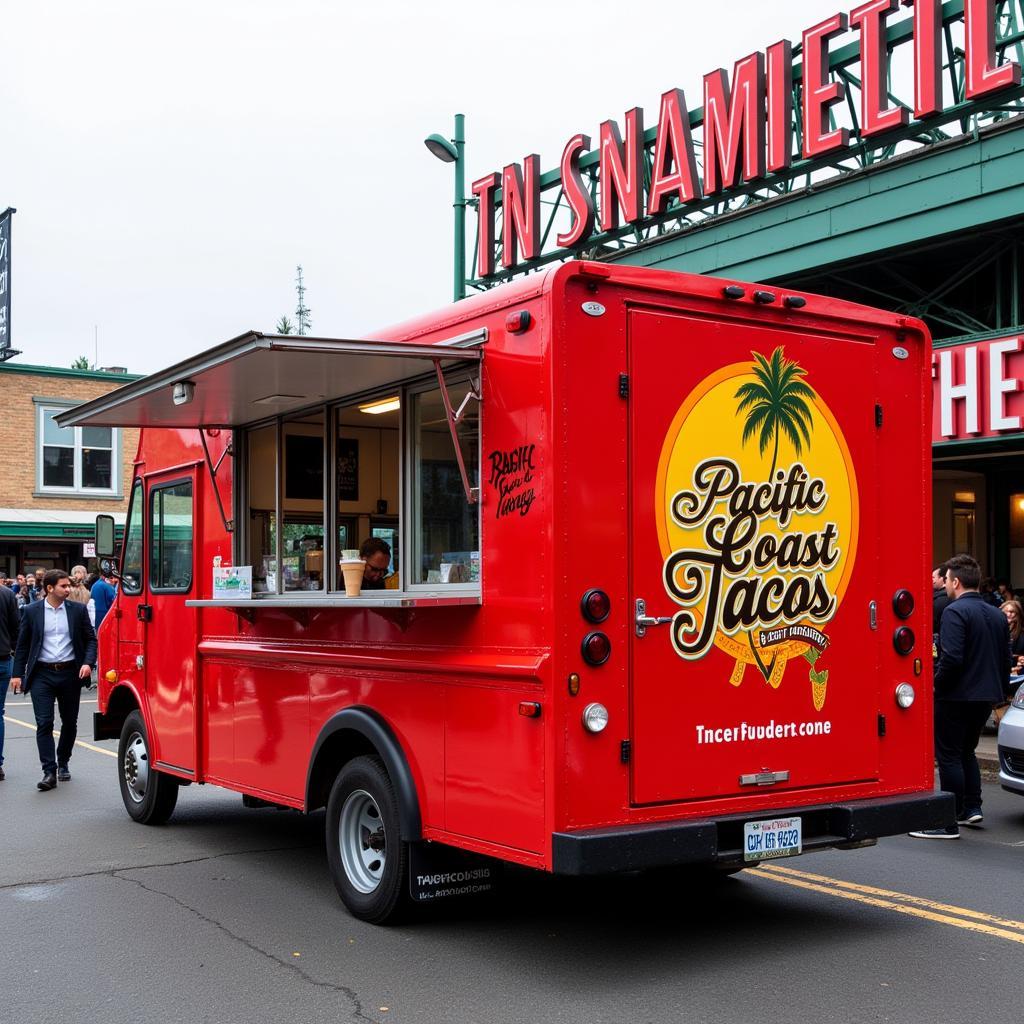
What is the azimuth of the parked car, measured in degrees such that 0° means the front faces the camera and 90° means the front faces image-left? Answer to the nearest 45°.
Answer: approximately 45°

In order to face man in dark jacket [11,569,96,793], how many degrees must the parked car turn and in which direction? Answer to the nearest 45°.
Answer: approximately 45° to its right

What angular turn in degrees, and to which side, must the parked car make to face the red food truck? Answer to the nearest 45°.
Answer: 0° — it already faces it

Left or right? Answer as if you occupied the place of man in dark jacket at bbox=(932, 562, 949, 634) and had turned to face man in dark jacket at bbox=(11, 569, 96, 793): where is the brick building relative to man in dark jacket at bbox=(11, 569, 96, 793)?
right

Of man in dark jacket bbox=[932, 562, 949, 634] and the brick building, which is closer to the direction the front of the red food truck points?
the brick building

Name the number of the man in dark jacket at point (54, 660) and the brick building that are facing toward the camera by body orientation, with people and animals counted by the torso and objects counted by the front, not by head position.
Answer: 2

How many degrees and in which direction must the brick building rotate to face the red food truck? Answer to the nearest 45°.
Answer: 0° — it already faces it

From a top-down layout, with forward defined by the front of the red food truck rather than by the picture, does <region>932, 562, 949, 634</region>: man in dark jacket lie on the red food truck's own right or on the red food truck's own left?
on the red food truck's own right

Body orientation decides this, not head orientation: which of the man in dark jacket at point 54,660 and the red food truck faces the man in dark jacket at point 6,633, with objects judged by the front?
the red food truck

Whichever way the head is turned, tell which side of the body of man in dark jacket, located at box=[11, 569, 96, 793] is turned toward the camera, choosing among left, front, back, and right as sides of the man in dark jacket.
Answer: front

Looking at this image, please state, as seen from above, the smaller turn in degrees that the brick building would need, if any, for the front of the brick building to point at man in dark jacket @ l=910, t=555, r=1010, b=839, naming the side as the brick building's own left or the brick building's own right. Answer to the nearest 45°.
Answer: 0° — it already faces them

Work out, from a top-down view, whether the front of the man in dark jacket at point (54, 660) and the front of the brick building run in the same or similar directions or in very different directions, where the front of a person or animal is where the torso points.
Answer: same or similar directions

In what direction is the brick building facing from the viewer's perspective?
toward the camera

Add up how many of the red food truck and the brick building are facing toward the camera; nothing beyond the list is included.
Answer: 1

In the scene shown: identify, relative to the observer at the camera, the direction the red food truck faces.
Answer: facing away from the viewer and to the left of the viewer

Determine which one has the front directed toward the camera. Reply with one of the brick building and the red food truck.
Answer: the brick building

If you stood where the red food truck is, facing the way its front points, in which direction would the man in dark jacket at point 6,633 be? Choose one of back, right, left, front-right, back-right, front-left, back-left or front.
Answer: front
